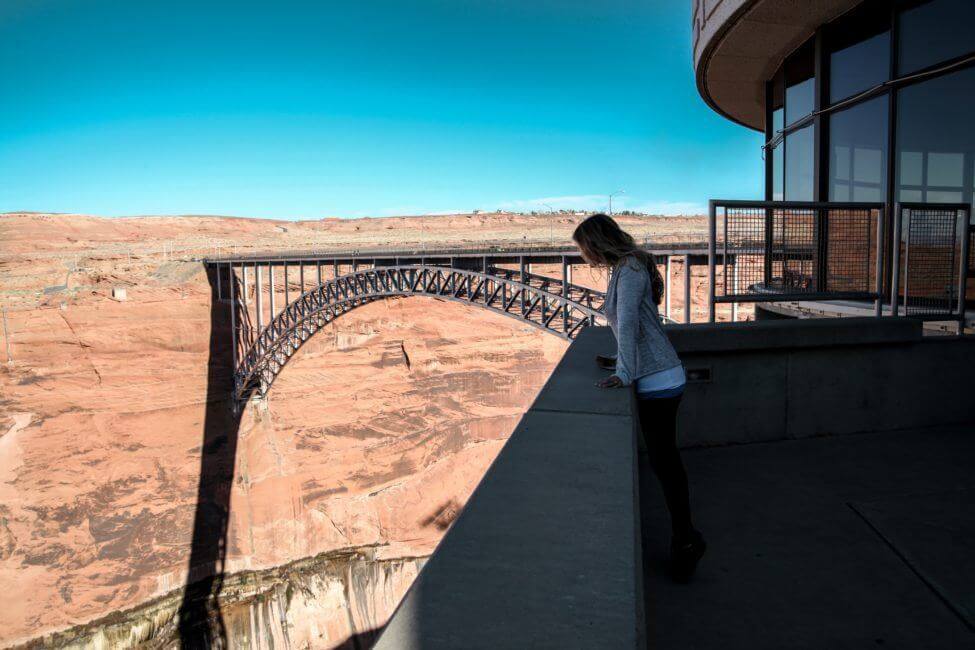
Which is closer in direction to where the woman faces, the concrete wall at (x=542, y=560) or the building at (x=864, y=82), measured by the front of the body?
the concrete wall

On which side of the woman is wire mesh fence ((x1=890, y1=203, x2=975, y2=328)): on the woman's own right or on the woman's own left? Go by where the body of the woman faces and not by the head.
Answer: on the woman's own right

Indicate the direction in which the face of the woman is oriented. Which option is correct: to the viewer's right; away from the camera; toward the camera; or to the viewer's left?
to the viewer's left

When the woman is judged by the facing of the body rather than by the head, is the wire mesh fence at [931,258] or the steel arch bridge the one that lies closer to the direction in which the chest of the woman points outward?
the steel arch bridge

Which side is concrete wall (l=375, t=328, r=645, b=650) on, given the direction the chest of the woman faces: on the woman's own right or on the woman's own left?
on the woman's own left

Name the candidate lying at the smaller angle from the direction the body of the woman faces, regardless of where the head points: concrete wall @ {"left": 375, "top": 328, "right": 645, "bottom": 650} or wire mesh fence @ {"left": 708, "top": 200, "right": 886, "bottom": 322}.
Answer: the concrete wall

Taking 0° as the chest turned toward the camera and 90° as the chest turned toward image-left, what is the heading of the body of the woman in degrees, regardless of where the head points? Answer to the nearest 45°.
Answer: approximately 90°

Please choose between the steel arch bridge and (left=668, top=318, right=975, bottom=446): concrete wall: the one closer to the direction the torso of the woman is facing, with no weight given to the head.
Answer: the steel arch bridge

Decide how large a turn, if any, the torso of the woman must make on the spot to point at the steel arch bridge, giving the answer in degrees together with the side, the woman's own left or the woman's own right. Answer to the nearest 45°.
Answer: approximately 45° to the woman's own right

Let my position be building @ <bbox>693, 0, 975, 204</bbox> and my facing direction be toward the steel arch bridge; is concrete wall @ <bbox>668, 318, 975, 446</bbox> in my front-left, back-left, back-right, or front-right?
back-left

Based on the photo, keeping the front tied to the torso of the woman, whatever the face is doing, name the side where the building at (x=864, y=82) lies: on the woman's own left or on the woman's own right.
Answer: on the woman's own right
